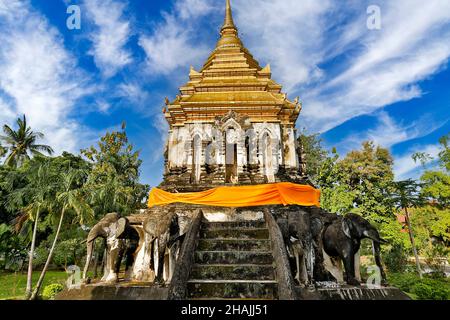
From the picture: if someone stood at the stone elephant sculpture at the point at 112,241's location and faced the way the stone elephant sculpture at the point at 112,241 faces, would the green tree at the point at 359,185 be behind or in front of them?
behind

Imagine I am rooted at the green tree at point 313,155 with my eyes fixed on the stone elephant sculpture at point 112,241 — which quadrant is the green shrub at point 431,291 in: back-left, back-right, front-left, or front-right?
front-left

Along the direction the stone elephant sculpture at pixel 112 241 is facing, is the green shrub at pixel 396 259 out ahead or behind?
behind

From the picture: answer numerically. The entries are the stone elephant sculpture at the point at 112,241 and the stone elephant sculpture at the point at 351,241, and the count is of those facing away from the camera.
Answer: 0

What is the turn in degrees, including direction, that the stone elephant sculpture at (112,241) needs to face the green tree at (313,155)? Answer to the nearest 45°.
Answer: approximately 180°

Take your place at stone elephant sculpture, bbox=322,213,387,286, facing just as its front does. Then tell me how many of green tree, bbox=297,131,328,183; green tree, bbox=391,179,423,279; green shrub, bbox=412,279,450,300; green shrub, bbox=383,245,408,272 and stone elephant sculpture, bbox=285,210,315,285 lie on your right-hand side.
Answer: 1

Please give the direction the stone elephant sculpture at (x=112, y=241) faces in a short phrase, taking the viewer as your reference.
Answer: facing the viewer and to the left of the viewer

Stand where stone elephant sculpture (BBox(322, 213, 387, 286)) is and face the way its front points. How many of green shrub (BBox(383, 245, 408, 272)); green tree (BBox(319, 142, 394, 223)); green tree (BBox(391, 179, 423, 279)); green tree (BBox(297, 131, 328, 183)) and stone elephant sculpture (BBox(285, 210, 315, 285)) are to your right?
1

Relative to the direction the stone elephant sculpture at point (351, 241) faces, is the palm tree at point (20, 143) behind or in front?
behind

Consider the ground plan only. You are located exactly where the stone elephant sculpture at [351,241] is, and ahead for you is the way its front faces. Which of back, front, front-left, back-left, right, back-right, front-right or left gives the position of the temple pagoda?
back

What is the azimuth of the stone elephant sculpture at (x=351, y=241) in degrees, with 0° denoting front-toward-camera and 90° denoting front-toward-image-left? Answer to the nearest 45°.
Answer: approximately 315°

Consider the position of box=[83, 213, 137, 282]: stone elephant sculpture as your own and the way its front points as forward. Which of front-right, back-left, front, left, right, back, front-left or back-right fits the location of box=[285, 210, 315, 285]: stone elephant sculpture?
left

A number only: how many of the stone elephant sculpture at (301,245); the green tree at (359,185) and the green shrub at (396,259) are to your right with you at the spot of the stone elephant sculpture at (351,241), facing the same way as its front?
1
